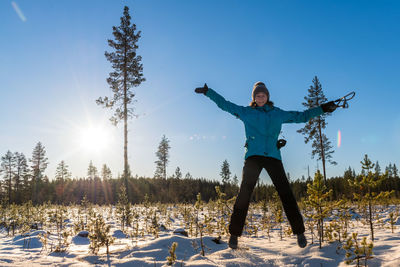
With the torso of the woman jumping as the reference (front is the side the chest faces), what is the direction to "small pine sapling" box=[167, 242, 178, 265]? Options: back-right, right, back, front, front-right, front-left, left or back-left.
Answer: front-right

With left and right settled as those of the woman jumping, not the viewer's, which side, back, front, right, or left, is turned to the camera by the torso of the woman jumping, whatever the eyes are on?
front
